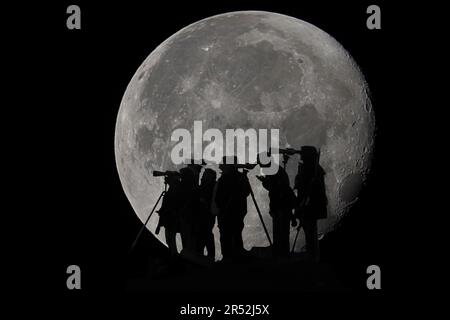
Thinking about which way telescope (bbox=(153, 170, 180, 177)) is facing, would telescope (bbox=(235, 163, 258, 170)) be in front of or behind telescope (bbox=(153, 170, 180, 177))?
behind

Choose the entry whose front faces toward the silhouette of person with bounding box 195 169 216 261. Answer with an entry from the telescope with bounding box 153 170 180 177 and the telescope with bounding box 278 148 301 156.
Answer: the telescope with bounding box 278 148 301 156

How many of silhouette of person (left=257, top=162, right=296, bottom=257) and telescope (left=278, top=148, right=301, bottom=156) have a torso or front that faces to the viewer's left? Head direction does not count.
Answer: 2

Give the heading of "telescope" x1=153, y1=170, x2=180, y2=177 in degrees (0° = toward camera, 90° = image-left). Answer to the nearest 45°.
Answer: approximately 90°

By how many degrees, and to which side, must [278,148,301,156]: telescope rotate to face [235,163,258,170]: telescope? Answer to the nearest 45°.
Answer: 0° — it already faces it

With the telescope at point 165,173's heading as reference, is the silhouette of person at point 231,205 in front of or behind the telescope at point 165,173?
behind

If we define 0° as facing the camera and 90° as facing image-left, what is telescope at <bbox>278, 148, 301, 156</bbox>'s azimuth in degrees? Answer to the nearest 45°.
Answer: approximately 90°

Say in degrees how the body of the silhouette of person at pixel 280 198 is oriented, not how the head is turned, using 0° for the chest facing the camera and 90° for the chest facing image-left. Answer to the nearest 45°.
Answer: approximately 90°

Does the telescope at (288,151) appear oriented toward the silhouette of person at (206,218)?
yes
